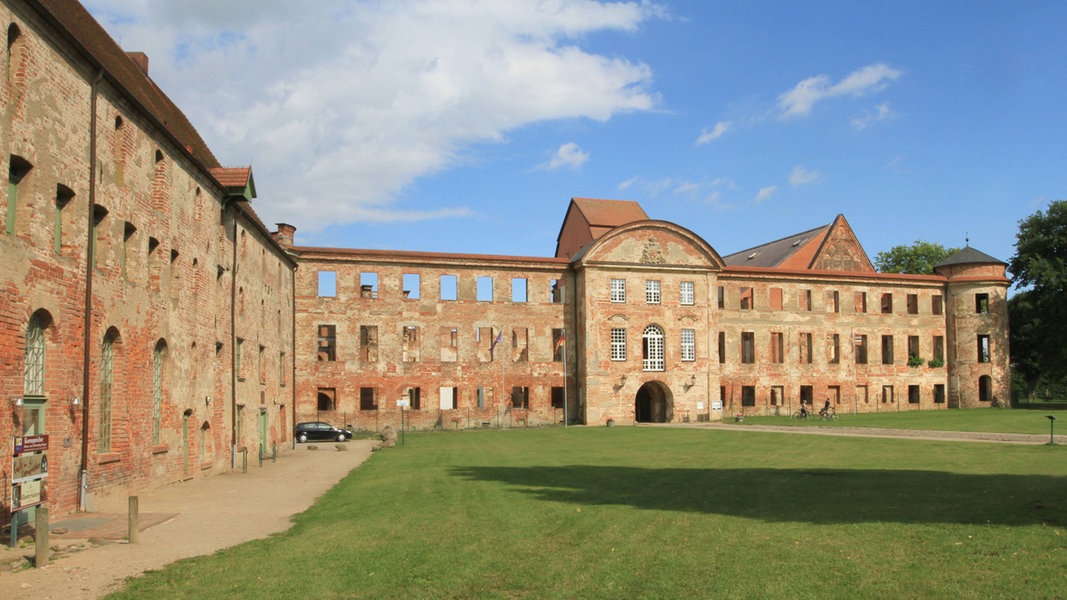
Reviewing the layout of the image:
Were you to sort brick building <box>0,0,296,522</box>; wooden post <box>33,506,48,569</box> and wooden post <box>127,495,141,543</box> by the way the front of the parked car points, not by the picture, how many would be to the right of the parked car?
3

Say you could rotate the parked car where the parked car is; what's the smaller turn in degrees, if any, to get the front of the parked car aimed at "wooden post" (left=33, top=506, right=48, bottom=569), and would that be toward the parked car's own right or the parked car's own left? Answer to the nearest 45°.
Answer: approximately 90° to the parked car's own right

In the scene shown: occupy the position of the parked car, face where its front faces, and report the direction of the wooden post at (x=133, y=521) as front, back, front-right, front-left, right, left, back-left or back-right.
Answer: right

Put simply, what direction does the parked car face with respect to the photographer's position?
facing to the right of the viewer
